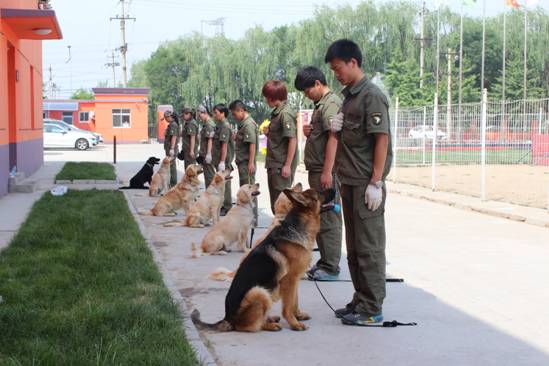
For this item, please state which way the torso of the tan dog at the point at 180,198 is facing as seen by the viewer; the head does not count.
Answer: to the viewer's right

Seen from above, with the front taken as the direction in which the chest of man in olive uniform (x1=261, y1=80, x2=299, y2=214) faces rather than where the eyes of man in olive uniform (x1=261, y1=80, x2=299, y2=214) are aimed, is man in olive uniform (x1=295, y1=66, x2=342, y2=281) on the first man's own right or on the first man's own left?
on the first man's own left

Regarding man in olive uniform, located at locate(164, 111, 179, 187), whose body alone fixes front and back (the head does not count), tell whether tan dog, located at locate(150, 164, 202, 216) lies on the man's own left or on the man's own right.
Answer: on the man's own left

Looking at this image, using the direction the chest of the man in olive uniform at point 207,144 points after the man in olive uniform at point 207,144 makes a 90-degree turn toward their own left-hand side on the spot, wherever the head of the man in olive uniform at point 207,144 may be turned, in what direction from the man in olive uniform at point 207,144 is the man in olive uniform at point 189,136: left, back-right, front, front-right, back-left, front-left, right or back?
back-left

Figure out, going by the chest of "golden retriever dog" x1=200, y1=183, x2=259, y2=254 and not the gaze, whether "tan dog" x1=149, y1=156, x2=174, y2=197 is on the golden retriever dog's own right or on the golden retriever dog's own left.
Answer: on the golden retriever dog's own left

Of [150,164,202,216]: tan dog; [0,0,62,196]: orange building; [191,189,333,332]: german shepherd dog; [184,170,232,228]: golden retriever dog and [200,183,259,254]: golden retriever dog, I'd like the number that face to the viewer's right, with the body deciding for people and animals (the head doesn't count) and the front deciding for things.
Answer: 5

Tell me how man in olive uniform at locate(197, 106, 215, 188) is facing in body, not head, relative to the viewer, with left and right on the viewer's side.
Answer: facing the viewer and to the left of the viewer

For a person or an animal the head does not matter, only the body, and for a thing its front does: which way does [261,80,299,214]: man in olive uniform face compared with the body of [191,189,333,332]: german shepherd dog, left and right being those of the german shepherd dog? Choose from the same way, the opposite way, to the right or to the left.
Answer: the opposite way

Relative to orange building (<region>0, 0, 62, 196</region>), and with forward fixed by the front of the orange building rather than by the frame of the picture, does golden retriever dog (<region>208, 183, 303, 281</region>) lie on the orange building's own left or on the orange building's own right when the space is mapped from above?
on the orange building's own right

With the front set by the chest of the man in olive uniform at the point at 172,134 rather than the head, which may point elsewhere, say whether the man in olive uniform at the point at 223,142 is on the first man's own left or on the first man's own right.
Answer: on the first man's own left

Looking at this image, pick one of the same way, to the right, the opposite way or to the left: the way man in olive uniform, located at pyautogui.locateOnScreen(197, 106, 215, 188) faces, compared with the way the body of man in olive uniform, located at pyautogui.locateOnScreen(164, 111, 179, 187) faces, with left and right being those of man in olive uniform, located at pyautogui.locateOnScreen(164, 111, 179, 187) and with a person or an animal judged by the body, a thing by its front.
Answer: the same way

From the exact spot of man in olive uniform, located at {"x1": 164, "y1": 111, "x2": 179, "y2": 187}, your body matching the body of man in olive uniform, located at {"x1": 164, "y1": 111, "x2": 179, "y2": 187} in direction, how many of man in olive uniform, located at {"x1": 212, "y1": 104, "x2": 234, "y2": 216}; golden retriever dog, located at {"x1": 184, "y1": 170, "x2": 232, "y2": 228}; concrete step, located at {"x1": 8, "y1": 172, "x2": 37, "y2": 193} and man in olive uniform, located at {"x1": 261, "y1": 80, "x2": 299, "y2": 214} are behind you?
0

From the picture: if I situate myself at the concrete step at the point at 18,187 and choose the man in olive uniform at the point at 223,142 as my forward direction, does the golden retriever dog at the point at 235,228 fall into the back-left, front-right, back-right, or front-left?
front-right

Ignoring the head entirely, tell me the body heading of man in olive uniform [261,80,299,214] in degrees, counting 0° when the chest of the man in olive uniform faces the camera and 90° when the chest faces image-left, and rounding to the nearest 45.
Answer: approximately 90°

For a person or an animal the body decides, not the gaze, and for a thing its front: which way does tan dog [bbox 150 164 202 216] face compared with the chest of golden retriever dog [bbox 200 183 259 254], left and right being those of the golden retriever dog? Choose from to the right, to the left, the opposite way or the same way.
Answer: the same way

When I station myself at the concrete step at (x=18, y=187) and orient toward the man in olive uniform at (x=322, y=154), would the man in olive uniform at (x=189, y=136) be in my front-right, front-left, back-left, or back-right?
front-left

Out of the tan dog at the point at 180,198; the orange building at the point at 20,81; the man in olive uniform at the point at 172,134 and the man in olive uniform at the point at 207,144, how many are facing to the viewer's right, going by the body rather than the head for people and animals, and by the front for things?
2

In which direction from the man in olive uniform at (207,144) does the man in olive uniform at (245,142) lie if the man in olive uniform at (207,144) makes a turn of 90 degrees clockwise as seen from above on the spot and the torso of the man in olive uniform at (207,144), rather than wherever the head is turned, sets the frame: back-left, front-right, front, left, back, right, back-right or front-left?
back-left

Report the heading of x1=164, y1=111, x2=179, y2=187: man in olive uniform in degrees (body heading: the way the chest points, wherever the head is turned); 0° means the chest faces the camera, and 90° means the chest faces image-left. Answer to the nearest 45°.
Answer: approximately 45°
